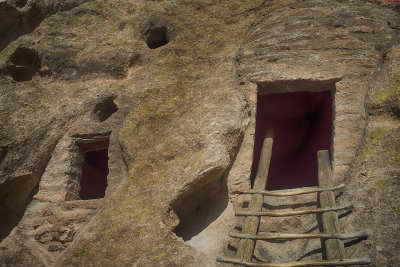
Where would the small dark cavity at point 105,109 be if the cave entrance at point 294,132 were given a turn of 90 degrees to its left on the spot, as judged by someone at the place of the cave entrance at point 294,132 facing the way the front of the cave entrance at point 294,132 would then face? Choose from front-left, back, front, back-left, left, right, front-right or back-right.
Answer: back-right

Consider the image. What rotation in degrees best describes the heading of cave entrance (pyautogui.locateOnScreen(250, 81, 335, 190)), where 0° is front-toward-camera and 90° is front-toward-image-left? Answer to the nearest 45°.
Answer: approximately 0°

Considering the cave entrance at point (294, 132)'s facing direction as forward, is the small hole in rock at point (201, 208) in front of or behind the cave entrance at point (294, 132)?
in front

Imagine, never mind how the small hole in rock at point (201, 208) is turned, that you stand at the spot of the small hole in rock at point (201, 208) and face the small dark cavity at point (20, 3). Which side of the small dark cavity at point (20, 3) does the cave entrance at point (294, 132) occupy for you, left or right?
right

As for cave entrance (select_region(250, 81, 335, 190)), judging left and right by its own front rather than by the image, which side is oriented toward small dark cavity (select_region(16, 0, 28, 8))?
right

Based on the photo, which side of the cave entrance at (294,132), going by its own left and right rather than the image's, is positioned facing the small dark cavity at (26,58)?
right
